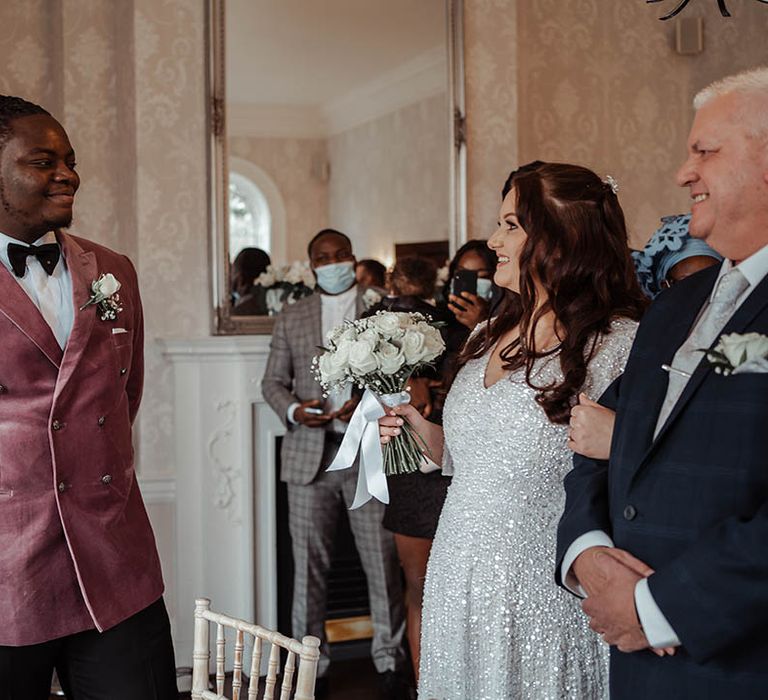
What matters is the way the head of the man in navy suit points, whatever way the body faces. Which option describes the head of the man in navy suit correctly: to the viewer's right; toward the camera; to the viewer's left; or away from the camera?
to the viewer's left

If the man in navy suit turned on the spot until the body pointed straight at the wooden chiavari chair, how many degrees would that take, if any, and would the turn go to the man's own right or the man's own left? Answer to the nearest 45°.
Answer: approximately 45° to the man's own right

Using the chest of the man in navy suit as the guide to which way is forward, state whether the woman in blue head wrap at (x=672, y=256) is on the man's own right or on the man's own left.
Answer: on the man's own right

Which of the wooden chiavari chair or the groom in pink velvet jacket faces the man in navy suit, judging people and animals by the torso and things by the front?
the groom in pink velvet jacket

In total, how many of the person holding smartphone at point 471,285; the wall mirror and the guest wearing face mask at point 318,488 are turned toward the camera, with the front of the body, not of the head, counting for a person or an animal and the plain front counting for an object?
3

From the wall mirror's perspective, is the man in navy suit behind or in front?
in front

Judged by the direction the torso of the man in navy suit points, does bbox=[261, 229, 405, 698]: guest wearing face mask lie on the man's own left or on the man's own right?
on the man's own right

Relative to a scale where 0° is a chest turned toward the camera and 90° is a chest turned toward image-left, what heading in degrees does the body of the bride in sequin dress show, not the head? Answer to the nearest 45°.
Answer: approximately 45°

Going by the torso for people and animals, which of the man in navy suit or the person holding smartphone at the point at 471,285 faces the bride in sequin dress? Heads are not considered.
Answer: the person holding smartphone

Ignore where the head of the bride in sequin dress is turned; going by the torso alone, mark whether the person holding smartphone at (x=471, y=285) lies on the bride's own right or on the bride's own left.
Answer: on the bride's own right

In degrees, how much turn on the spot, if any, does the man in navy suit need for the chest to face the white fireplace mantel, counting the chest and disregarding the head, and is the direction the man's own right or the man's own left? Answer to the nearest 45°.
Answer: approximately 90° to the man's own right
